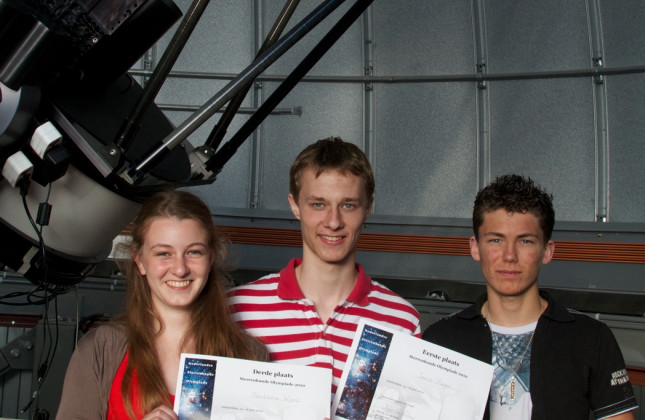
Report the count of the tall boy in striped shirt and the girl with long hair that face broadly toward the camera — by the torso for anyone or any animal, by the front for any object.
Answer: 2

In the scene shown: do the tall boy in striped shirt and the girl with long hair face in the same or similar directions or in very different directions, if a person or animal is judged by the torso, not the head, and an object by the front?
same or similar directions

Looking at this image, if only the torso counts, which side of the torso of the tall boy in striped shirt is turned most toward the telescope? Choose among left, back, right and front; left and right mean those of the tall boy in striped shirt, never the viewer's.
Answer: back

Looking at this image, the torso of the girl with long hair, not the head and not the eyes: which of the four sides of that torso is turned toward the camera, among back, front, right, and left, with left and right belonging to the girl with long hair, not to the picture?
front

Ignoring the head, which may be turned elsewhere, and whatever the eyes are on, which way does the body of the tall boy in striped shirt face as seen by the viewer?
toward the camera
